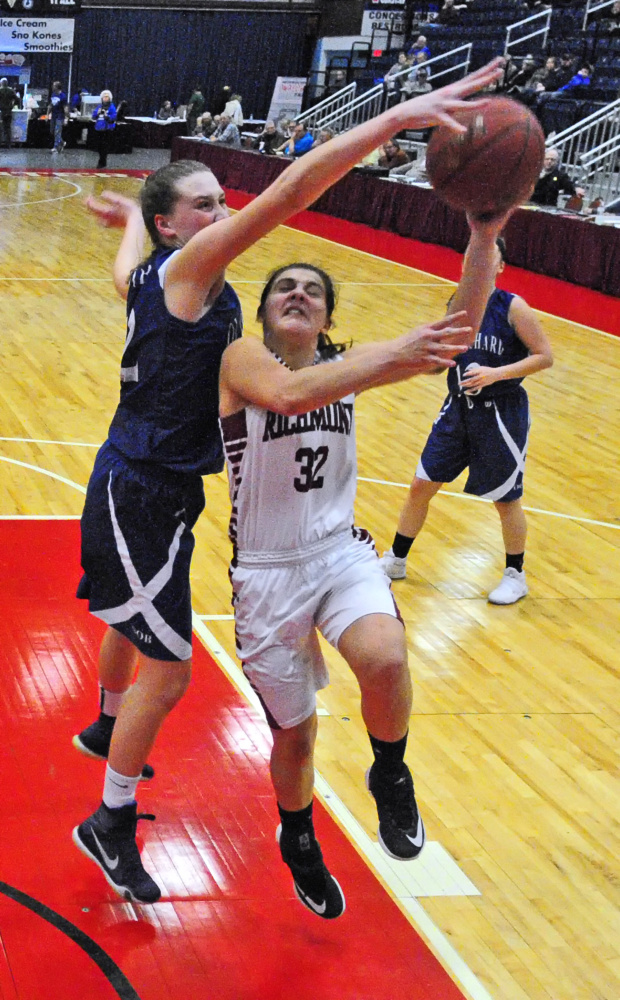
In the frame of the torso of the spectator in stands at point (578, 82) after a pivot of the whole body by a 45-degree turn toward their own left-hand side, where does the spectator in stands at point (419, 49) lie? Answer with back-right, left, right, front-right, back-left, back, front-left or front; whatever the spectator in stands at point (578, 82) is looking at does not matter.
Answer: back-right

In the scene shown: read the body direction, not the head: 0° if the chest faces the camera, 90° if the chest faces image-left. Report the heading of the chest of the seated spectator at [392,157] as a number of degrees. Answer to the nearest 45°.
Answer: approximately 45°

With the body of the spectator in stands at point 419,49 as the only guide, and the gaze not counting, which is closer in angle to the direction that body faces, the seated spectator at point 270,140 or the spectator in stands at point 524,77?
the seated spectator

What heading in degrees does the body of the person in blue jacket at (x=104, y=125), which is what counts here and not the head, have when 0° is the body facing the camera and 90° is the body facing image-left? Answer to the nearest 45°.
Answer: approximately 0°

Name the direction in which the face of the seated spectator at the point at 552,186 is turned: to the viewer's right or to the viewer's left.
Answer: to the viewer's left

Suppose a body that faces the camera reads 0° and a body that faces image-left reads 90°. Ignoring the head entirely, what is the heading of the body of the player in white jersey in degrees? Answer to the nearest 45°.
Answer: approximately 315°

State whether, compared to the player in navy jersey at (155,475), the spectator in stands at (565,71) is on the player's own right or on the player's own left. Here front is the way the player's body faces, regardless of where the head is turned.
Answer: on the player's own left

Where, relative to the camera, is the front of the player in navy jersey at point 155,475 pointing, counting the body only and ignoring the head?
to the viewer's right

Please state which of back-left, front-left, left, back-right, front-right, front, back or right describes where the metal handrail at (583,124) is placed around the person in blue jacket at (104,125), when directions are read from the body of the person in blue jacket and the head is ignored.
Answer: front-left

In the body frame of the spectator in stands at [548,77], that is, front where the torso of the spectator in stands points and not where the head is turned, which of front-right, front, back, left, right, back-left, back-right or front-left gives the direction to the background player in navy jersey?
front-left

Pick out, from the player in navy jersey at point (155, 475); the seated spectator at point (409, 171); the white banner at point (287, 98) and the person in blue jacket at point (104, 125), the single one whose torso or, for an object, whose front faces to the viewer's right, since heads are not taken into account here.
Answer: the player in navy jersey

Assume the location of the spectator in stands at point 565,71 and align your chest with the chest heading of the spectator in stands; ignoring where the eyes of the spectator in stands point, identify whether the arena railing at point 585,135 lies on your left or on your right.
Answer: on your left

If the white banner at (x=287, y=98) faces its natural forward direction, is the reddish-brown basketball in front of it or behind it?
in front

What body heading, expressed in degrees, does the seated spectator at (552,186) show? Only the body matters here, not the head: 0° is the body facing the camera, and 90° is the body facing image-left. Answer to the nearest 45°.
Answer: approximately 45°
